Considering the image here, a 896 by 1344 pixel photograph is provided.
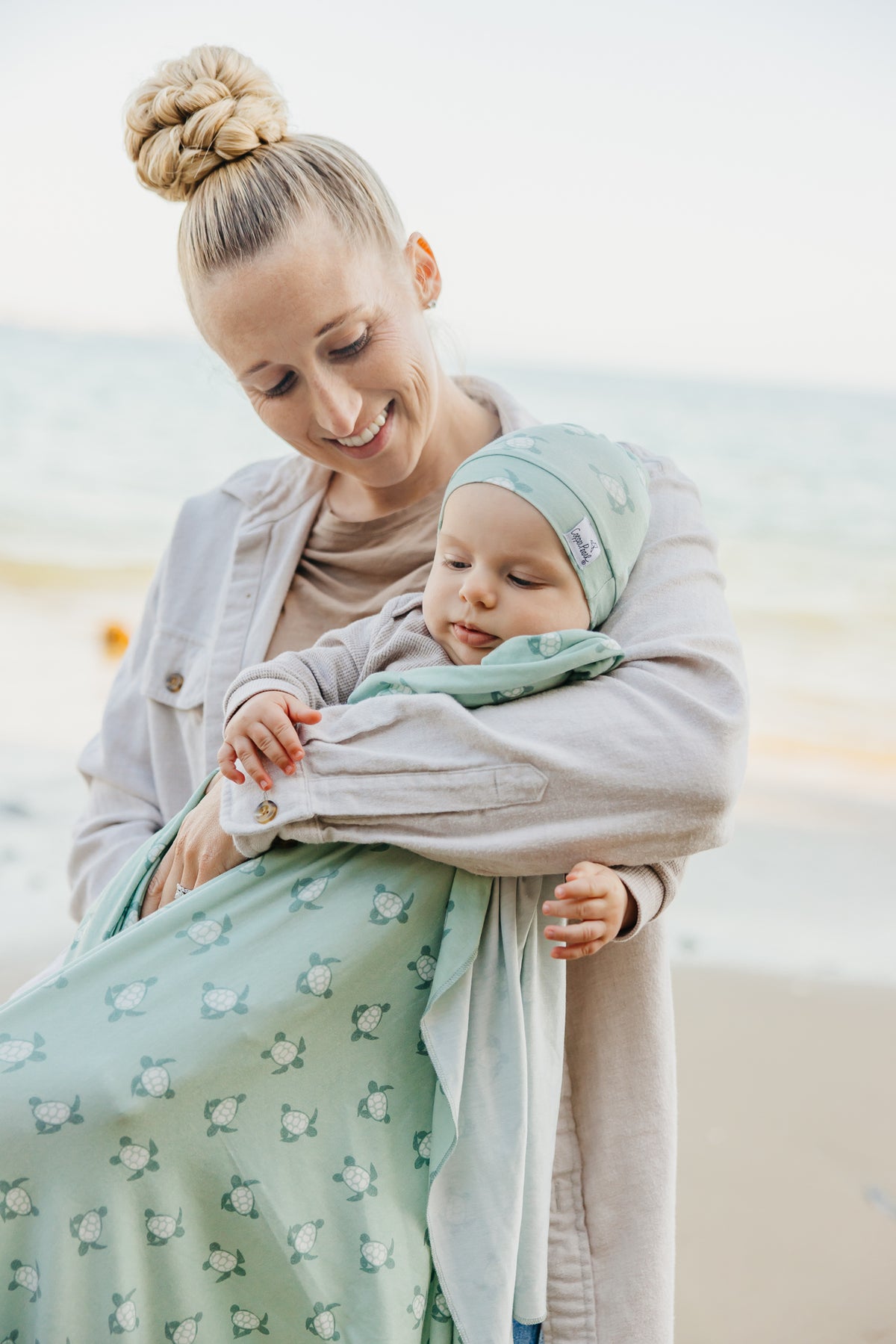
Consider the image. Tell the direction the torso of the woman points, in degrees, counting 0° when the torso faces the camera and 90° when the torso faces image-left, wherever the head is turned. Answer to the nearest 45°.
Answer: approximately 0°

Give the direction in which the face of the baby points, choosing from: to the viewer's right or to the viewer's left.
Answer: to the viewer's left

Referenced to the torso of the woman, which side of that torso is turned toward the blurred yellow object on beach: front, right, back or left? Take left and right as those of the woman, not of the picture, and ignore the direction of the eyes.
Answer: back
